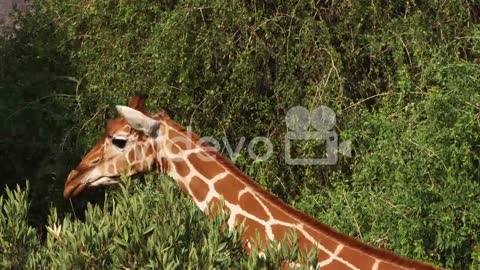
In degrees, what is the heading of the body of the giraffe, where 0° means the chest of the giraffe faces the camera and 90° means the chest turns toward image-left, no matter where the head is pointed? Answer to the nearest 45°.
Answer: approximately 90°
